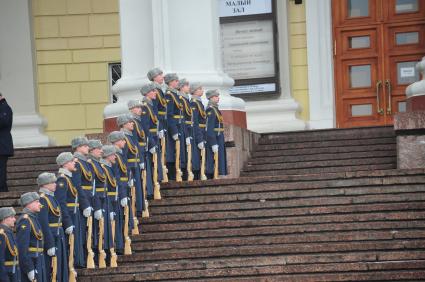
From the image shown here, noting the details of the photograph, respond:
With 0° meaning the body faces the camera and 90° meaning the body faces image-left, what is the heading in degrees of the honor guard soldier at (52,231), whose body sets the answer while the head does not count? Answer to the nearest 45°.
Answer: approximately 315°

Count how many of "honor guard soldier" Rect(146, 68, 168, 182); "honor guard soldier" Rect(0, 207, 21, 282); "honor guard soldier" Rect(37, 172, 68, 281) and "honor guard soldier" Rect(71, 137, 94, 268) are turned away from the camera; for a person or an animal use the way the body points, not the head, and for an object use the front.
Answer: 0

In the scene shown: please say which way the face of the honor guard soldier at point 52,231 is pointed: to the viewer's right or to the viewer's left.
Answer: to the viewer's right

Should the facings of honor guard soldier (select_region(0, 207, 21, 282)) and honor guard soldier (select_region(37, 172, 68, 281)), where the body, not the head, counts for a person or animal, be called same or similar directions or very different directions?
same or similar directions

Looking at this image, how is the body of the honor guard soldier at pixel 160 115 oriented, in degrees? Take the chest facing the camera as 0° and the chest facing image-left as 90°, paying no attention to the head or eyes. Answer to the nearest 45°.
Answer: approximately 315°

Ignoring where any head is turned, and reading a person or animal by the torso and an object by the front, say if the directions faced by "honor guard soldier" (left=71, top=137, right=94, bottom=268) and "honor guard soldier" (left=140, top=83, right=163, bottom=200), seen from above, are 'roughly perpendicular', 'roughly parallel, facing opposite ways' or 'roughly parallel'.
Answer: roughly parallel

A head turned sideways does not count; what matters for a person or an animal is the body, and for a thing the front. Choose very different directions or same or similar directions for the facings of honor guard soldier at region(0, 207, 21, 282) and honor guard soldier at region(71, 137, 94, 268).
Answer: same or similar directions

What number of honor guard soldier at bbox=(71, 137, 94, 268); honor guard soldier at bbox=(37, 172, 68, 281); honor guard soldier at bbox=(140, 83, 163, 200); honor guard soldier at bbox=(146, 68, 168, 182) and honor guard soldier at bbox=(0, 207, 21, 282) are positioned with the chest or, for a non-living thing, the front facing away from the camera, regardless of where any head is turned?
0

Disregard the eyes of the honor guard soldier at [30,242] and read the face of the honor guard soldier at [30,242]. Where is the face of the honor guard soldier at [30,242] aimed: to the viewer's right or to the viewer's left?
to the viewer's right

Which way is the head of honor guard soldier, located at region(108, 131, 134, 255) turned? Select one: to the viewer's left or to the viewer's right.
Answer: to the viewer's right

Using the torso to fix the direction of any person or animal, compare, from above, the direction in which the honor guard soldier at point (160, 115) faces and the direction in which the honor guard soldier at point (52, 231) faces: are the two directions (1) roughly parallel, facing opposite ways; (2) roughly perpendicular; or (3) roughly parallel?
roughly parallel
